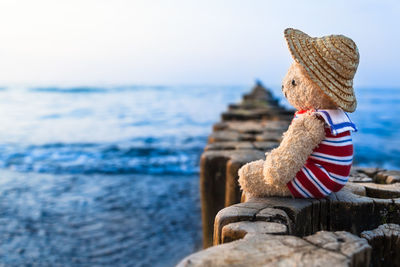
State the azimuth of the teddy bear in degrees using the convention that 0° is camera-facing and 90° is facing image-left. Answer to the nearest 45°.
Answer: approximately 90°
